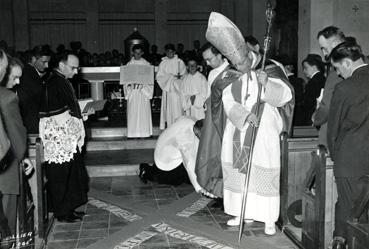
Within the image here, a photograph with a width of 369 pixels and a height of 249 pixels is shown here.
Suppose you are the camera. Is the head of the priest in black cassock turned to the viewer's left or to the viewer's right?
to the viewer's right

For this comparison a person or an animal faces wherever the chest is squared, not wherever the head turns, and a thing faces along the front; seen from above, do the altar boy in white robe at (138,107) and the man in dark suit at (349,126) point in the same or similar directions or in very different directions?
very different directions

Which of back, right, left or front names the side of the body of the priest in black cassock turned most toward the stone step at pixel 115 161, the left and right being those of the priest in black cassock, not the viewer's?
left

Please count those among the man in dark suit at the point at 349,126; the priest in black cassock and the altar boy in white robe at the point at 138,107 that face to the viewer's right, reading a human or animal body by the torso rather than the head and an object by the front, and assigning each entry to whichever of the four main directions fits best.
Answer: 1

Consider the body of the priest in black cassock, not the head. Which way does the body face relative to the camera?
to the viewer's right

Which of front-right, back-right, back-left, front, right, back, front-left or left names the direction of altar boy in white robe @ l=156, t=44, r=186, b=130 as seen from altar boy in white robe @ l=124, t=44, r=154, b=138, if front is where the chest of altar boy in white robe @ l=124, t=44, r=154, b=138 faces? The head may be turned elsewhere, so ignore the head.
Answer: back-left

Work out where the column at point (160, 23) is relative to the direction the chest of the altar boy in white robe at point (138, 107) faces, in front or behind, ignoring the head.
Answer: behind

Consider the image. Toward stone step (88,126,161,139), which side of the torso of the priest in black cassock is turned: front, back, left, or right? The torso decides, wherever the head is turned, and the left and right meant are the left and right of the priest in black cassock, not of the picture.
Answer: left

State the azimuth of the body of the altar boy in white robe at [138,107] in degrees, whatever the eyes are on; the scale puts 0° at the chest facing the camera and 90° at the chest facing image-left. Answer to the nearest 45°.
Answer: approximately 0°

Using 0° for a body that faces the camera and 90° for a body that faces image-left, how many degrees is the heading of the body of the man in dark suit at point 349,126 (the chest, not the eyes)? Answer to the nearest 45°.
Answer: approximately 135°

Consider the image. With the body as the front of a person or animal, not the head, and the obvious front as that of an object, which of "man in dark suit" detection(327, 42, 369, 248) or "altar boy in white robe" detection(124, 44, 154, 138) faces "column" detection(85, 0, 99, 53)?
the man in dark suit

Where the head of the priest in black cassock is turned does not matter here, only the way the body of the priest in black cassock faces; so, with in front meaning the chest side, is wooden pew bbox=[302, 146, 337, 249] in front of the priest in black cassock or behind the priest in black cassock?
in front
